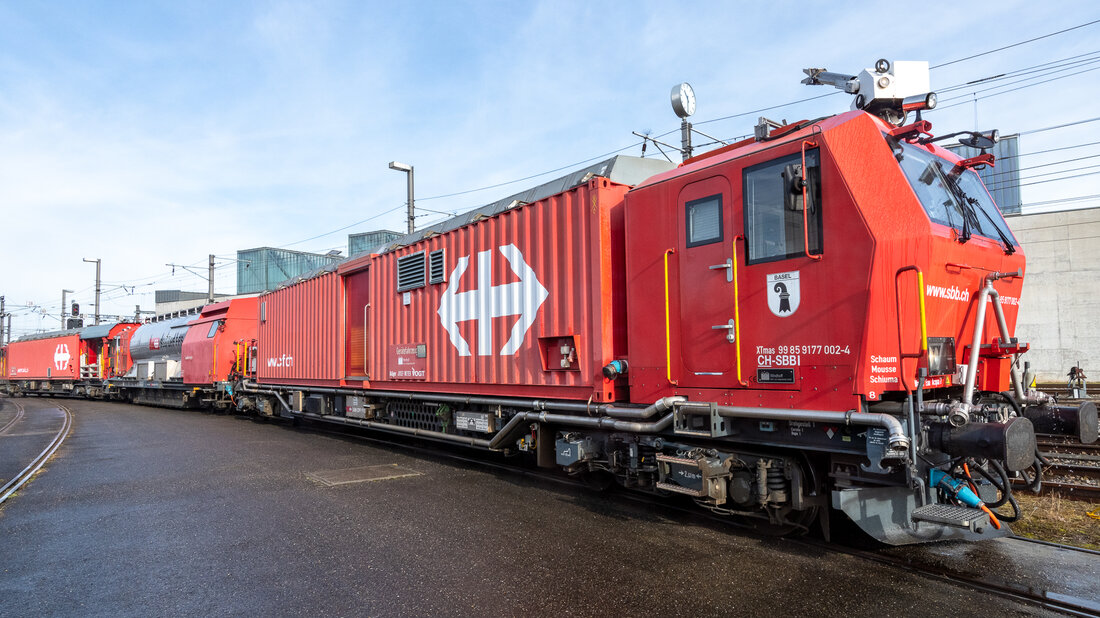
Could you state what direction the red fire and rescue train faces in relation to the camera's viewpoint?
facing the viewer and to the right of the viewer

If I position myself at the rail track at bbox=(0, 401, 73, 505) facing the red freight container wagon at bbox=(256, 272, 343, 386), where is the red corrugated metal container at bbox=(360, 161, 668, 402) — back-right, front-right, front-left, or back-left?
front-right

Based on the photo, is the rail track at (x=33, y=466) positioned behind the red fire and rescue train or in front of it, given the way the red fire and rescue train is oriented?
behind

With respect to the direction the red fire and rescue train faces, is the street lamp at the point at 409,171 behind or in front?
behind

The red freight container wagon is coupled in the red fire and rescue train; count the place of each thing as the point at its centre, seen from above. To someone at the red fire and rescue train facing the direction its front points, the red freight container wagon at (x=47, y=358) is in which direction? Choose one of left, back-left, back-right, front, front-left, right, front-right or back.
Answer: back
